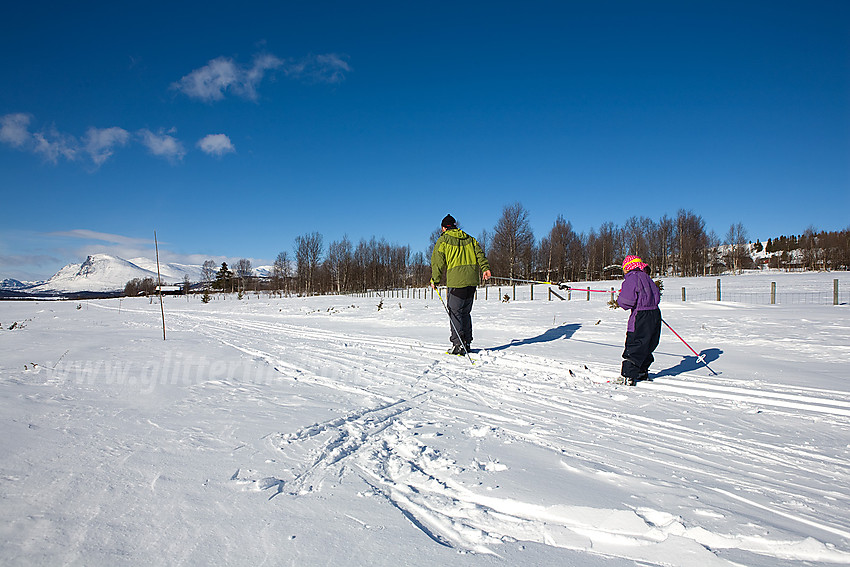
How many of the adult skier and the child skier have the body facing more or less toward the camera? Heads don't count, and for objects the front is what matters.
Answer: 0

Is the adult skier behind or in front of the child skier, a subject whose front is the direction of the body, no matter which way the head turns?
in front

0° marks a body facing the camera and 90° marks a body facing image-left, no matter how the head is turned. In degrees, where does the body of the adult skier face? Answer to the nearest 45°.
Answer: approximately 135°

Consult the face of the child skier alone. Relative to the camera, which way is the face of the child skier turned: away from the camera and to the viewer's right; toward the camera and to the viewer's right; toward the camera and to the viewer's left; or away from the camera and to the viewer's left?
away from the camera and to the viewer's left

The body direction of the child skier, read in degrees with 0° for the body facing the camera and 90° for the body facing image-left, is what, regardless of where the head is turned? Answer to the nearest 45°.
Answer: approximately 135°
